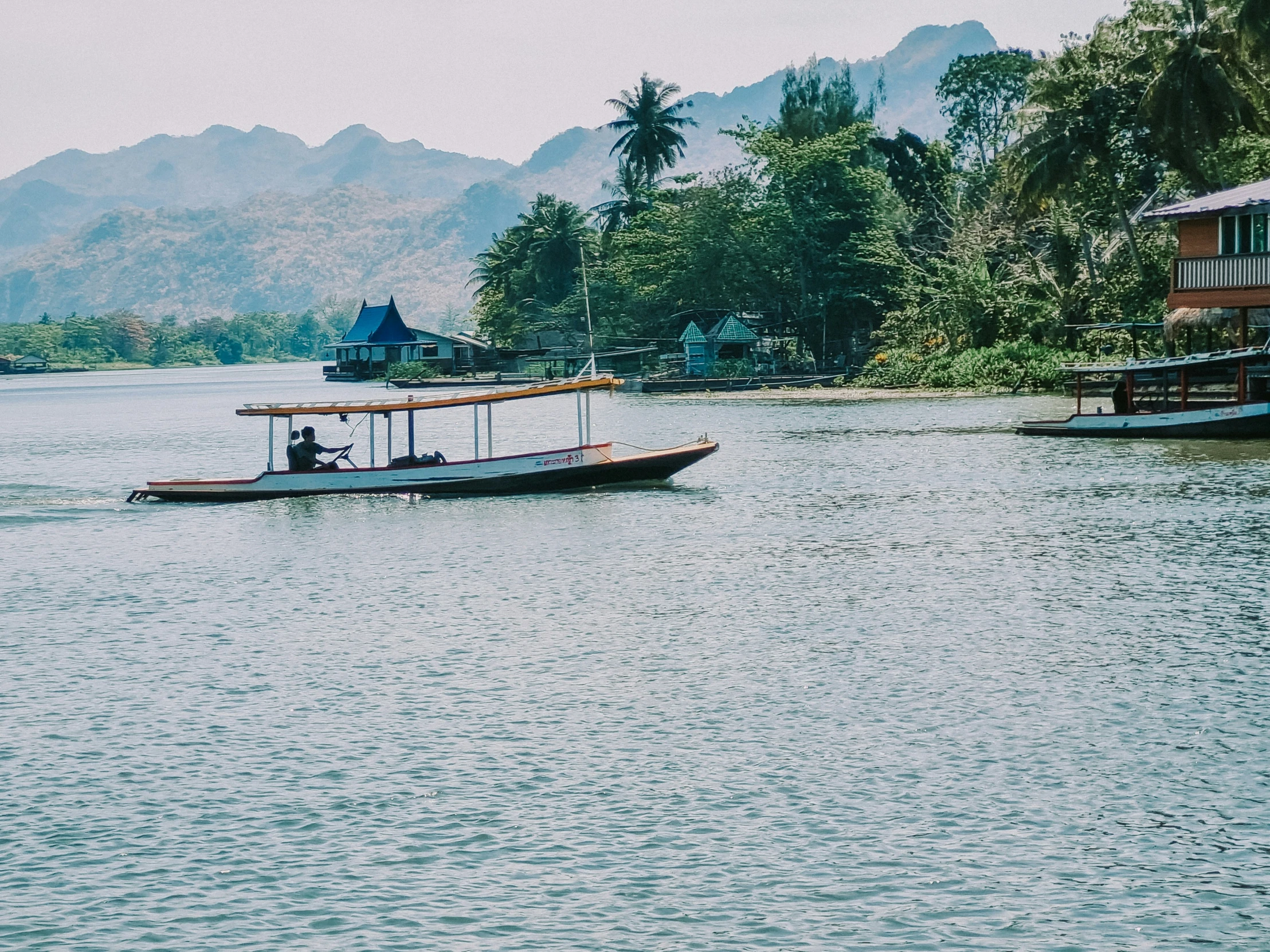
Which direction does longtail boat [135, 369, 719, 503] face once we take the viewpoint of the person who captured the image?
facing to the right of the viewer

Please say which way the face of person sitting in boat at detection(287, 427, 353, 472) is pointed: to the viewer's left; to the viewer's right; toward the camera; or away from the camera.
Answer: to the viewer's right

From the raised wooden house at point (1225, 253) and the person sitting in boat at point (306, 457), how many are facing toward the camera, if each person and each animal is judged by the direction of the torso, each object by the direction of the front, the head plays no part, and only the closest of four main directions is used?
1

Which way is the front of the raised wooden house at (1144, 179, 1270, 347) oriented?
toward the camera

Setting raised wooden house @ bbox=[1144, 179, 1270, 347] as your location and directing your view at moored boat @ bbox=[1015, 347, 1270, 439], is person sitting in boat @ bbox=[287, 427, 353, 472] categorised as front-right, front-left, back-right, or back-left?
front-right

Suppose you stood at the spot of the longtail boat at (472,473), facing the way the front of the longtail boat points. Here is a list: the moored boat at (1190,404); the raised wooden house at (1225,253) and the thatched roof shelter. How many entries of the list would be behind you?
0

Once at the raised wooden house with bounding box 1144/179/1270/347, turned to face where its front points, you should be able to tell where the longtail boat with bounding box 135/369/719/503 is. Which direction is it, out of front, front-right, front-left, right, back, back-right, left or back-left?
front-right

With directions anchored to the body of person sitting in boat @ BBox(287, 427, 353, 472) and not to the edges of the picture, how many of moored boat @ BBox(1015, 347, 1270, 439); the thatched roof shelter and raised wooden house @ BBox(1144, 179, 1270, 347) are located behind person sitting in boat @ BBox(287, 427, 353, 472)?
0

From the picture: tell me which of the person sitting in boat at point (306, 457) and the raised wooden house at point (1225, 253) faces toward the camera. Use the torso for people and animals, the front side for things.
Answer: the raised wooden house

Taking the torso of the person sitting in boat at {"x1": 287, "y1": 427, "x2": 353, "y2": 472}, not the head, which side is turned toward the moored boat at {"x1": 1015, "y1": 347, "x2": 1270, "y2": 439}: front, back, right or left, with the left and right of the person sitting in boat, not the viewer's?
front

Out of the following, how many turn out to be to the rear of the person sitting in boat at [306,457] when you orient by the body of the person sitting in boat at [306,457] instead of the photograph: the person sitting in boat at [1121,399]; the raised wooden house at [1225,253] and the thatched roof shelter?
0

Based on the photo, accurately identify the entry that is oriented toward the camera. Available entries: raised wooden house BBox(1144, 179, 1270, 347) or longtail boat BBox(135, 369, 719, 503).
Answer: the raised wooden house

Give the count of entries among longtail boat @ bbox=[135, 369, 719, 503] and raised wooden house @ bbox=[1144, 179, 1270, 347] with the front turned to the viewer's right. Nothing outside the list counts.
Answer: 1

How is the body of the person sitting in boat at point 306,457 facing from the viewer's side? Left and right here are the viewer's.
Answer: facing to the right of the viewer

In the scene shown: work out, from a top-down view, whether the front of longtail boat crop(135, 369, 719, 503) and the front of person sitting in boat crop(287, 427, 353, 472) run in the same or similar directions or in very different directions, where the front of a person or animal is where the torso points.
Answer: same or similar directions

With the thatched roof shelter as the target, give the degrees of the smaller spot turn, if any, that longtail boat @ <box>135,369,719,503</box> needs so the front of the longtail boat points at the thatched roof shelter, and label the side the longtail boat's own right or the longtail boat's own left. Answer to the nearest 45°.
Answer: approximately 45° to the longtail boat's own left
